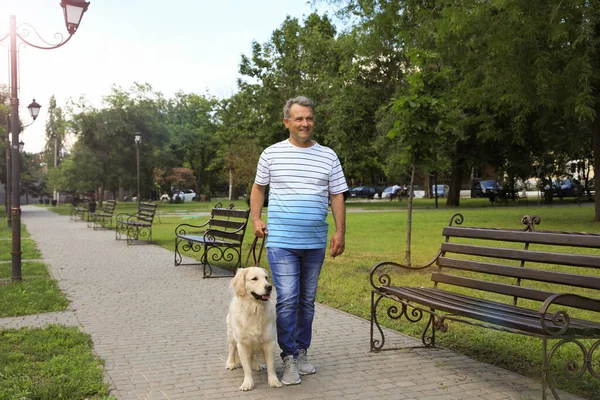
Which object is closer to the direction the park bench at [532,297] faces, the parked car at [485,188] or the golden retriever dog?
the golden retriever dog

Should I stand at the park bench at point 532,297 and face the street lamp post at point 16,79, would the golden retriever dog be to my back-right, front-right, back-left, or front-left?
front-left

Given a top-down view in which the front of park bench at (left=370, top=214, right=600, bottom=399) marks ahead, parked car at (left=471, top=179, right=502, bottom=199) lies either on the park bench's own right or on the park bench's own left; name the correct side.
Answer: on the park bench's own right

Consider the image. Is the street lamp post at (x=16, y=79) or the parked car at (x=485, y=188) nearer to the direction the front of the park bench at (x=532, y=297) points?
the street lamp post

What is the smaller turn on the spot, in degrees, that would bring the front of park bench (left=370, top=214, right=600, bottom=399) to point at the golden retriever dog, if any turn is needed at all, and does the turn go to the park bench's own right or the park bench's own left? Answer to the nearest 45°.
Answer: approximately 45° to the park bench's own right

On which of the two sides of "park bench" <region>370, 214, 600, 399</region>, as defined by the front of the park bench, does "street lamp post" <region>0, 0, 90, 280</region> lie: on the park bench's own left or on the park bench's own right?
on the park bench's own right

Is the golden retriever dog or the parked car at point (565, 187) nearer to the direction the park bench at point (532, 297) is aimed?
the golden retriever dog

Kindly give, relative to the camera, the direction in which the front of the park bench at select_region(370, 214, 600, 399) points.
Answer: facing the viewer and to the left of the viewer

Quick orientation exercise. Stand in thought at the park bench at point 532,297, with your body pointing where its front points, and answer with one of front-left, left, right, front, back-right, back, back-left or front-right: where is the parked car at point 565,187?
back-right
